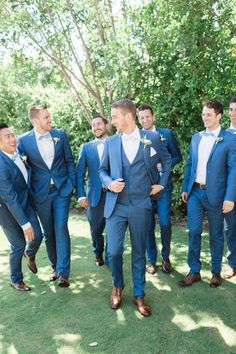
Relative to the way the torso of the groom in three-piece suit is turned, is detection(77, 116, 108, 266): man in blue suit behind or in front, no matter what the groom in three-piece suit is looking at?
behind

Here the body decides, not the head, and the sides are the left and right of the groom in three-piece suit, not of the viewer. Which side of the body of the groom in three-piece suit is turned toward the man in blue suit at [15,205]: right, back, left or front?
right

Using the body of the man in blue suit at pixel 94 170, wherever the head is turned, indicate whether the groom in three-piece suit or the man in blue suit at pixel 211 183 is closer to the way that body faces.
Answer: the groom in three-piece suit

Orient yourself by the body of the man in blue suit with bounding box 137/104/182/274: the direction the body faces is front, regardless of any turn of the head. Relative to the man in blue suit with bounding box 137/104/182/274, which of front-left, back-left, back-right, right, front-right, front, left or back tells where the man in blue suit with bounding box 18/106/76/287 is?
right

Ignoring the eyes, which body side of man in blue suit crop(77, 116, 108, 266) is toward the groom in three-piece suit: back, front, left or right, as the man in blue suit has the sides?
front

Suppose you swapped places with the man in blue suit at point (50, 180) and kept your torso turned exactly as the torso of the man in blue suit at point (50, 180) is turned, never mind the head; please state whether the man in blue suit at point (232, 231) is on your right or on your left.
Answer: on your left

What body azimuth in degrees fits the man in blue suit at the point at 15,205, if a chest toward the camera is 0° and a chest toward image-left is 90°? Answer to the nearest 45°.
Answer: approximately 315°

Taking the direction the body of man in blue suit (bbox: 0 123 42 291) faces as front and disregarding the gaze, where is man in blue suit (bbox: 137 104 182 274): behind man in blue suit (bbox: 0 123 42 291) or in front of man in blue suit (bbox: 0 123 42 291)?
in front

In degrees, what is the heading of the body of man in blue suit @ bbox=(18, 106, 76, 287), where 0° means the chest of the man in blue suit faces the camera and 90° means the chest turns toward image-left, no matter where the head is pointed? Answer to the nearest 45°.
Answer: approximately 0°

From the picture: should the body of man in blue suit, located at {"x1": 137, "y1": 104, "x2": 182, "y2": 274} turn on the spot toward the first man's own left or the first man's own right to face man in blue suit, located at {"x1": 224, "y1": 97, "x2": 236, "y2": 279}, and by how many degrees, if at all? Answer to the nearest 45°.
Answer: approximately 90° to the first man's own left
